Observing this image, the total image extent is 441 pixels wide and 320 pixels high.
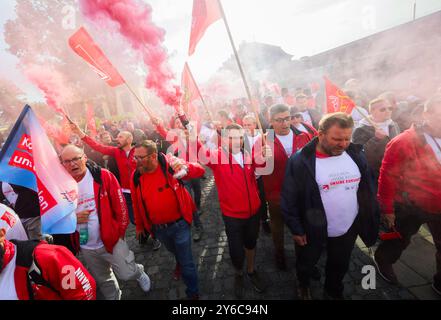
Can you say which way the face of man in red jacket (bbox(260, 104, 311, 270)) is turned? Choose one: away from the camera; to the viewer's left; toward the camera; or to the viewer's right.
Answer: toward the camera

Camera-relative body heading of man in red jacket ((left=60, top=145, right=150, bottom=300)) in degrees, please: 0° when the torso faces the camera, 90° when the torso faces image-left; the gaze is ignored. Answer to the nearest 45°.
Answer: approximately 45°

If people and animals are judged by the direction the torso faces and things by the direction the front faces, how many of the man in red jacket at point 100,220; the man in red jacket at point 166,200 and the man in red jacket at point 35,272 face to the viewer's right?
0

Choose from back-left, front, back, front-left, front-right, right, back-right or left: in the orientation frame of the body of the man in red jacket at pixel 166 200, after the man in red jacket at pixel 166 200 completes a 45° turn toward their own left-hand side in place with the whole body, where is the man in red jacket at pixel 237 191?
left

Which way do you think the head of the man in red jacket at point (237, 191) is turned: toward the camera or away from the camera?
toward the camera

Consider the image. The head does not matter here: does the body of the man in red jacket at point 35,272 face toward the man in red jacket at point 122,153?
no

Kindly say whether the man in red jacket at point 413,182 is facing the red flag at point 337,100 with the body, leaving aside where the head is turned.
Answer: no

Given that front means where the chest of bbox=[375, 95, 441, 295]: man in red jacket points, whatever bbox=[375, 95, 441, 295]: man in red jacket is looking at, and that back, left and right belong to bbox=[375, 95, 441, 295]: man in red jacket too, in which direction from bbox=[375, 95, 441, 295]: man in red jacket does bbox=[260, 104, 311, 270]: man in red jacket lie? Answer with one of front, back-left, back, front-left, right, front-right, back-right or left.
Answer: back-right

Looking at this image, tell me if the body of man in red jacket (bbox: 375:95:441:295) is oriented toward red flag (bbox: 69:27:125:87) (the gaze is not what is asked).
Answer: no

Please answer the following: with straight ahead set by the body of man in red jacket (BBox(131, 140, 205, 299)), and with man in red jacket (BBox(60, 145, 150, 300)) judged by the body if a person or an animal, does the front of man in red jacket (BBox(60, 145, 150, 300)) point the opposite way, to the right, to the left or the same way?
the same way

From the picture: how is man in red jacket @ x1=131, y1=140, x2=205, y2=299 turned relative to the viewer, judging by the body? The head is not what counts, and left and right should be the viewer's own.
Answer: facing the viewer and to the left of the viewer

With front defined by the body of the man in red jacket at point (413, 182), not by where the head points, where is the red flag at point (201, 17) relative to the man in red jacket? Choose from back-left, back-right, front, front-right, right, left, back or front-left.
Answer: back-right

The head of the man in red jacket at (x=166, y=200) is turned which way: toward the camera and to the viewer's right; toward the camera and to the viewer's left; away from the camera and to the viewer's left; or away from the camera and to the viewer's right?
toward the camera and to the viewer's left
